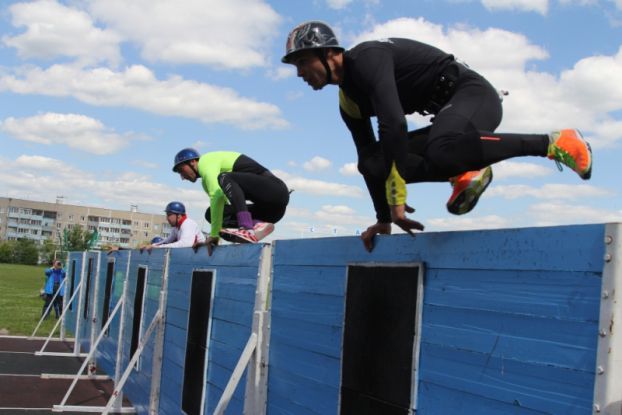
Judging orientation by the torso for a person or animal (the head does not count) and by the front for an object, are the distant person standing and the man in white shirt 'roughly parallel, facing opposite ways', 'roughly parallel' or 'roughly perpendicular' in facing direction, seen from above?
roughly perpendicular

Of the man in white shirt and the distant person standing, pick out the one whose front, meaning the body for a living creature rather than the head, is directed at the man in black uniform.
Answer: the distant person standing

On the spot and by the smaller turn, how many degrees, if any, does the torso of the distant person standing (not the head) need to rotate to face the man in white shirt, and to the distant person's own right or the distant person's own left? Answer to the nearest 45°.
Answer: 0° — they already face them

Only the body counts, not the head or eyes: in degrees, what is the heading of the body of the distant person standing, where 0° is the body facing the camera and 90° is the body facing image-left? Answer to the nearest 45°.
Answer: approximately 0°

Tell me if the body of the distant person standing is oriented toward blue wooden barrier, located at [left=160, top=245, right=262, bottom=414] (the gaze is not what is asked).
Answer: yes

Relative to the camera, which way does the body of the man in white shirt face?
to the viewer's left
